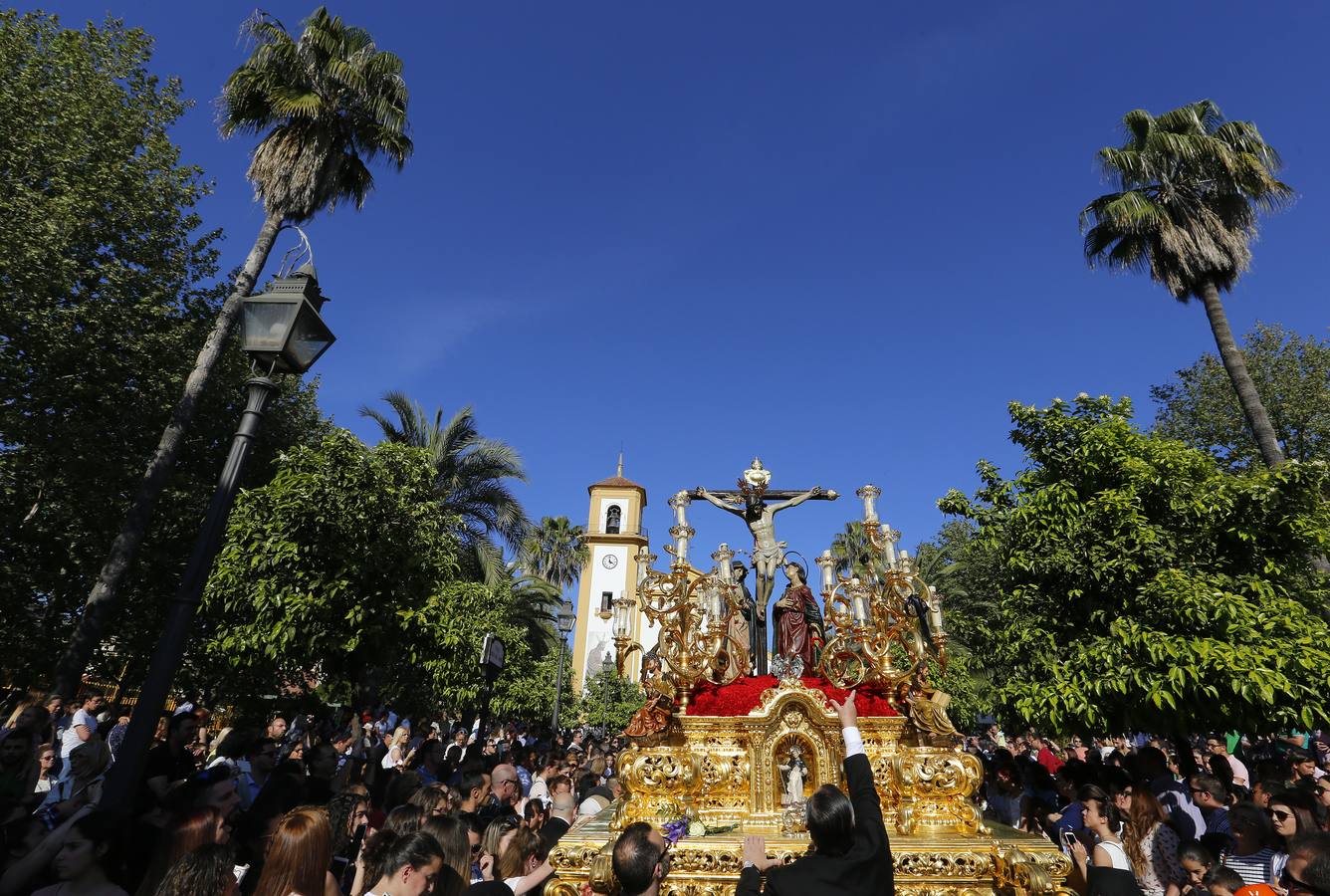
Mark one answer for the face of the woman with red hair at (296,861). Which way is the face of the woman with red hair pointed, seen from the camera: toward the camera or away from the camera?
away from the camera

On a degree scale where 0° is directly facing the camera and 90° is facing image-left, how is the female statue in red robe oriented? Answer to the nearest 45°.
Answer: approximately 45°

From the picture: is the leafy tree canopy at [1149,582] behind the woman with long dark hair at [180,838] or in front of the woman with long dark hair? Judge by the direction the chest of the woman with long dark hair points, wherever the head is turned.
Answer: in front

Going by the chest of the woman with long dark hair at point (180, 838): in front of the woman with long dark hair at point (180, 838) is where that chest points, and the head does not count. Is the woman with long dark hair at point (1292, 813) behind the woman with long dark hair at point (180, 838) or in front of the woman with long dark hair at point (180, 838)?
in front

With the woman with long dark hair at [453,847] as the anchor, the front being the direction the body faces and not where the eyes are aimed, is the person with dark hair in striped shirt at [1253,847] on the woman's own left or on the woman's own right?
on the woman's own right

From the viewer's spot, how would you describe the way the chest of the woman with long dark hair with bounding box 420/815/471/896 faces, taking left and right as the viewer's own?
facing away from the viewer and to the right of the viewer

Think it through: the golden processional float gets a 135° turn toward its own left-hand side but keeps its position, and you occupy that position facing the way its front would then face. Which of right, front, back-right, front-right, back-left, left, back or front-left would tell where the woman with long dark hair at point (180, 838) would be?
back

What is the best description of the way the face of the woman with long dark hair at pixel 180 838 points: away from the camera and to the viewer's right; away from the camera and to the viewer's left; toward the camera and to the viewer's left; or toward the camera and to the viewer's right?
away from the camera and to the viewer's right

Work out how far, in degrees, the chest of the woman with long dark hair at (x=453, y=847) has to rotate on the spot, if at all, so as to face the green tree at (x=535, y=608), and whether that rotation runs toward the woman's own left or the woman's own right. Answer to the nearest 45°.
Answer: approximately 45° to the woman's own left

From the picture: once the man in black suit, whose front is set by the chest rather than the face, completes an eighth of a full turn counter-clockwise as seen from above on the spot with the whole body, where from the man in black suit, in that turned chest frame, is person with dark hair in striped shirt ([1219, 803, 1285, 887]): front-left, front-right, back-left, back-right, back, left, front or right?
right

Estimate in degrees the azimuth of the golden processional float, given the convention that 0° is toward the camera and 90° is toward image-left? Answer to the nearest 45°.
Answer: approximately 0°

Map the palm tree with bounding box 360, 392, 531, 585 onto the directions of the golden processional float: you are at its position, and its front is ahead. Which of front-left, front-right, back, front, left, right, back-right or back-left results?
back-right

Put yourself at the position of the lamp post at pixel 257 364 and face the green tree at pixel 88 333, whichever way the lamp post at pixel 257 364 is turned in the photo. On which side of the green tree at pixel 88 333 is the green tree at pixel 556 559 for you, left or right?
right

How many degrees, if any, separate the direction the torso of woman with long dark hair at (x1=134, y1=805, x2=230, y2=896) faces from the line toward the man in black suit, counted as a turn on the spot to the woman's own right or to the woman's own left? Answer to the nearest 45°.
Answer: approximately 45° to the woman's own right
